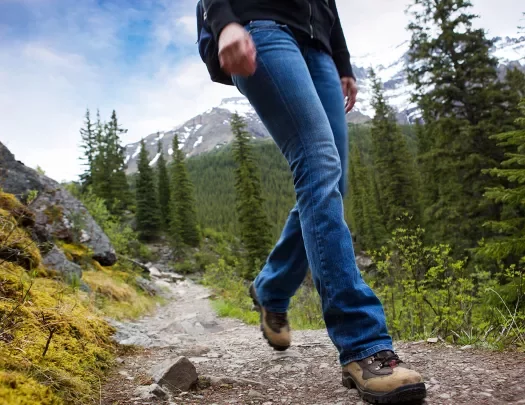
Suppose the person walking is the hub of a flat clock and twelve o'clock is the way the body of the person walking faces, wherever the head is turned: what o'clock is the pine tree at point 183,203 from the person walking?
The pine tree is roughly at 7 o'clock from the person walking.

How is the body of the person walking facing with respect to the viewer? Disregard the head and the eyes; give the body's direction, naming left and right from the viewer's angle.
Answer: facing the viewer and to the right of the viewer

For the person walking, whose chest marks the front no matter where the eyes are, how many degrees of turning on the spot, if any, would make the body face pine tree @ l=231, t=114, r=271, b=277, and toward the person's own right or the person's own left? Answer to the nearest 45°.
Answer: approximately 135° to the person's own left

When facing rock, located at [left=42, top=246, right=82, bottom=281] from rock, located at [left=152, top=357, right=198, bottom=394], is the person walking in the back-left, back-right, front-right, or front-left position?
back-right

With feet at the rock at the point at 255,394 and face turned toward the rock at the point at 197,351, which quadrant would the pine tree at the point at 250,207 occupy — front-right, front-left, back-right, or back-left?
front-right

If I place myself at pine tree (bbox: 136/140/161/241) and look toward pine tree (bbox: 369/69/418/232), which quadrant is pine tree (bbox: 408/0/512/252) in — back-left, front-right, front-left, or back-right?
front-right

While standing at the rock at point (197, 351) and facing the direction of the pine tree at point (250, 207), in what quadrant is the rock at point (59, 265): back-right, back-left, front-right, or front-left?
front-left

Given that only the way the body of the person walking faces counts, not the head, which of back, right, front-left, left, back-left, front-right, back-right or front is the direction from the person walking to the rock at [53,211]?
back

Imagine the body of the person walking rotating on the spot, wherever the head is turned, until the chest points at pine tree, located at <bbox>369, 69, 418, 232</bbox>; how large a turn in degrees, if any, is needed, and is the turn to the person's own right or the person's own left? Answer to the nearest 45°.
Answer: approximately 135° to the person's own left
